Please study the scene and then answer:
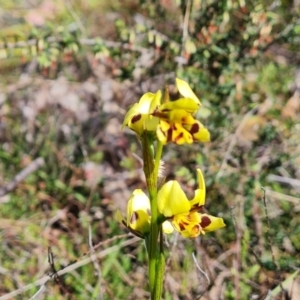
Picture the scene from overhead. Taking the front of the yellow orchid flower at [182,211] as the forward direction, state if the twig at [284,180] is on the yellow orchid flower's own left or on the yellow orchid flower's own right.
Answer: on the yellow orchid flower's own left

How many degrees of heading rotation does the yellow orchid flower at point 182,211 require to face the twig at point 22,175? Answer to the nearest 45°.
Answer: approximately 180°

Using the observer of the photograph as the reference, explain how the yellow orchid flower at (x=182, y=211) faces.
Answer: facing the viewer and to the right of the viewer
